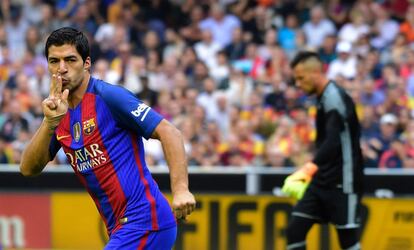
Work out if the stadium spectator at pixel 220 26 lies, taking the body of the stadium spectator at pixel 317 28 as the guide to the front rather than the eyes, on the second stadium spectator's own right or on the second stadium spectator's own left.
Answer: on the second stadium spectator's own right

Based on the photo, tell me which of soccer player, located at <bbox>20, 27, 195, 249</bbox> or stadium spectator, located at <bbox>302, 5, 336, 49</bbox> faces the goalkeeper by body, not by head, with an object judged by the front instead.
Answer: the stadium spectator

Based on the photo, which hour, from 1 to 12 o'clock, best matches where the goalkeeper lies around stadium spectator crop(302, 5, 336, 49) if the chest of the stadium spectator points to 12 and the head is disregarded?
The goalkeeper is roughly at 12 o'clock from the stadium spectator.

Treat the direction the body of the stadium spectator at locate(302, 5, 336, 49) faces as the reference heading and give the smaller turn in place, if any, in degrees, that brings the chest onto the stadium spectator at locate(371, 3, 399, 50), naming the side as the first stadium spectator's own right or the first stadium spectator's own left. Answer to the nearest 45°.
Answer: approximately 90° to the first stadium spectator's own left

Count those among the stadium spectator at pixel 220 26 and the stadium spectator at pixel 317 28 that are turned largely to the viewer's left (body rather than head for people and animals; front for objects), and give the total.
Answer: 0

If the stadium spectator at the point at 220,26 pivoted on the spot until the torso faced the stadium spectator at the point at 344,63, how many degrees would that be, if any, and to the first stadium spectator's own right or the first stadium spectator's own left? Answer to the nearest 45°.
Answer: approximately 45° to the first stadium spectator's own left
